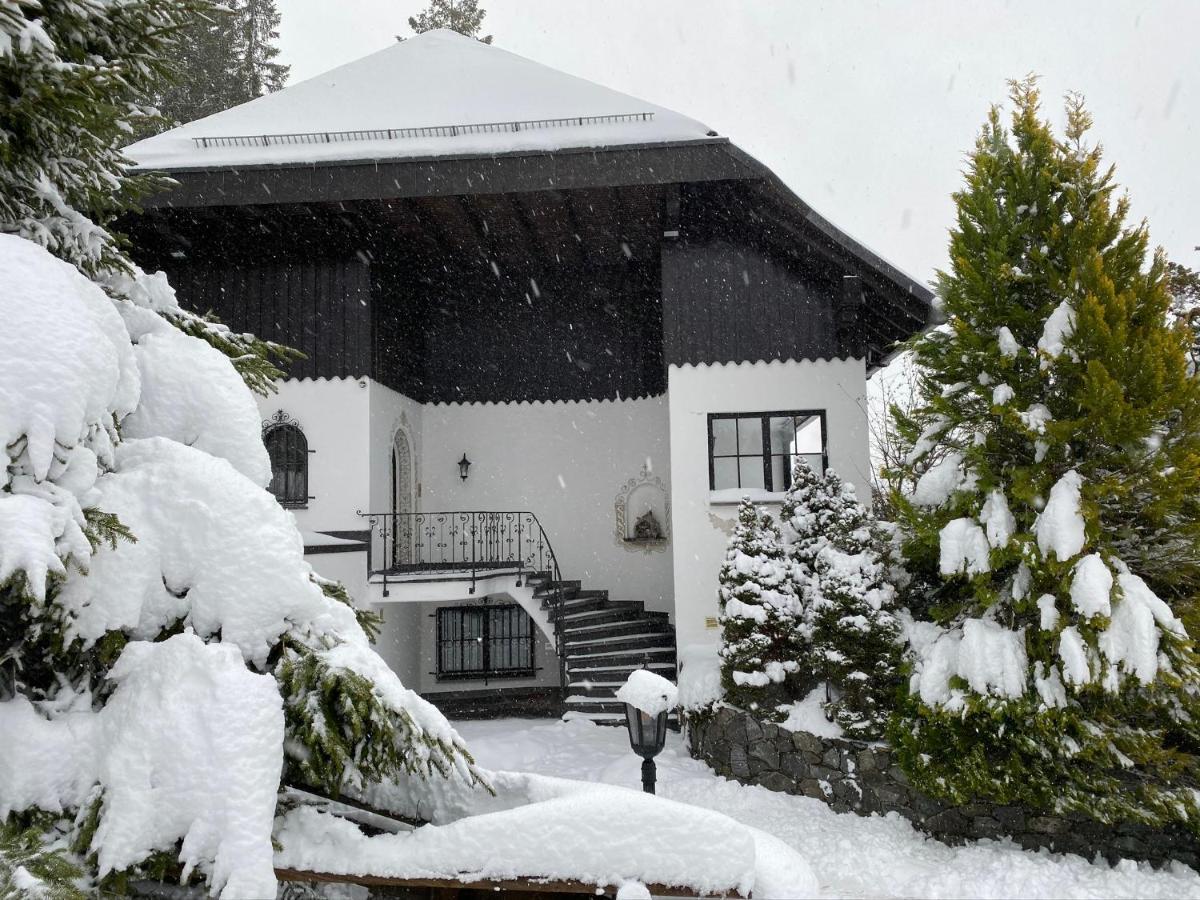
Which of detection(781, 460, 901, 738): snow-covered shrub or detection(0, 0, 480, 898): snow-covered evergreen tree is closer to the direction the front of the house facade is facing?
the snow-covered evergreen tree

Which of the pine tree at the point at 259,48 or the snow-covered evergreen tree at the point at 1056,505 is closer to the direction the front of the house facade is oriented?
the snow-covered evergreen tree

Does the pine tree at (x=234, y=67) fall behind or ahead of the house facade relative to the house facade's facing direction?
behind

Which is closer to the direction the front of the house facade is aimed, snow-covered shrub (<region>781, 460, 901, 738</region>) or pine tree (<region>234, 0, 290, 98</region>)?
the snow-covered shrub

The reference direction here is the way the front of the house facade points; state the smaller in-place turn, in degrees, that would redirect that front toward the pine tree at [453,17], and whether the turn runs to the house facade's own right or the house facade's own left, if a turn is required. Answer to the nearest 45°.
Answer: approximately 180°

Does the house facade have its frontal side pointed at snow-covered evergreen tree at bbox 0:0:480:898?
yes

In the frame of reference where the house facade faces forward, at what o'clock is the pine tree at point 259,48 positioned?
The pine tree is roughly at 5 o'clock from the house facade.

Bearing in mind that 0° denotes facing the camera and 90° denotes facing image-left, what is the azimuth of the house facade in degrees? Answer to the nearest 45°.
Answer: approximately 0°

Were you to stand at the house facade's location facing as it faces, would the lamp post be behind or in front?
in front
